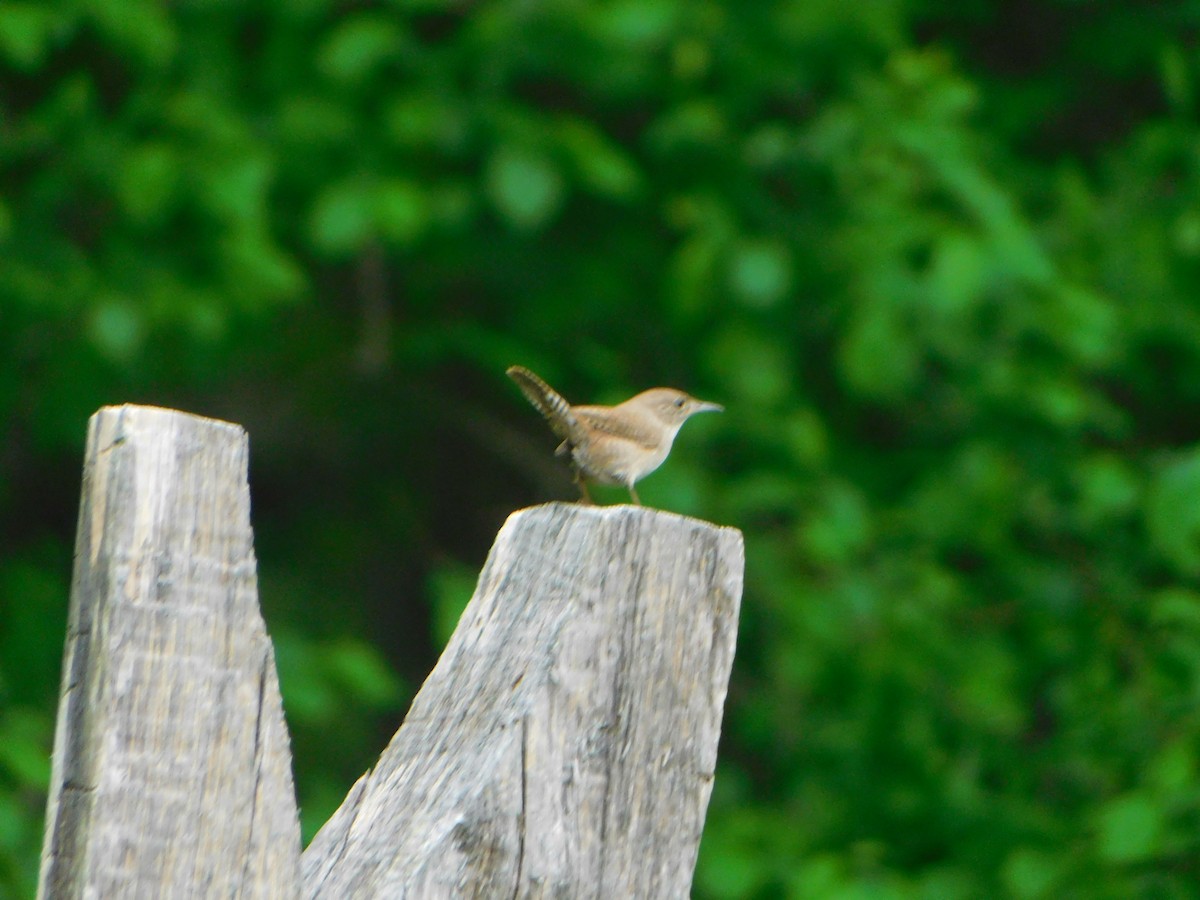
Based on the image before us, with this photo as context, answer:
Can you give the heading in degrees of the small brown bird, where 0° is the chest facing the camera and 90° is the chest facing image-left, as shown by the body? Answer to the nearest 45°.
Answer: approximately 270°
